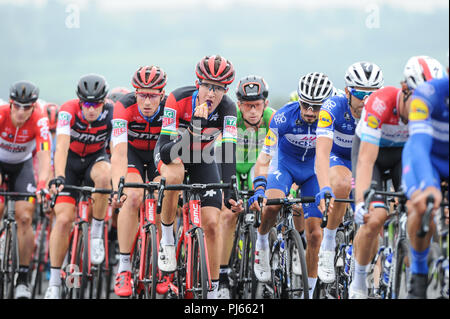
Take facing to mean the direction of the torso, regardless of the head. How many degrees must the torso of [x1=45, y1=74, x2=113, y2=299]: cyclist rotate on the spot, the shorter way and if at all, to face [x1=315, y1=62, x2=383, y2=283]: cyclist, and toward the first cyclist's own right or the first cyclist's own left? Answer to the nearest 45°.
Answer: approximately 45° to the first cyclist's own left

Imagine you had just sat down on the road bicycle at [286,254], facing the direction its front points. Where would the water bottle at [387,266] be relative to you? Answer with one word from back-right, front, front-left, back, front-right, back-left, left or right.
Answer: front-left

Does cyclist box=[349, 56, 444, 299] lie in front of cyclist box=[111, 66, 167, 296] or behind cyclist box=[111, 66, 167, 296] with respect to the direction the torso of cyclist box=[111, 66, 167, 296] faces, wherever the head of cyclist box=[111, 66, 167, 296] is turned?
in front

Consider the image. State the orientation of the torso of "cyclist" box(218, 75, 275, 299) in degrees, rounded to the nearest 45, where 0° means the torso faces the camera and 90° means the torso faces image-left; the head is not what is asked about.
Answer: approximately 0°

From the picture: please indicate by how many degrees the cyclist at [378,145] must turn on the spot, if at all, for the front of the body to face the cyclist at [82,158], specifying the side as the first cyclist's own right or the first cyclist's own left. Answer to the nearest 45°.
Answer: approximately 135° to the first cyclist's own right

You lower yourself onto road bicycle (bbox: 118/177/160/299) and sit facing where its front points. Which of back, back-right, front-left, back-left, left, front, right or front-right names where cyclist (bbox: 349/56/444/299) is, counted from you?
front-left

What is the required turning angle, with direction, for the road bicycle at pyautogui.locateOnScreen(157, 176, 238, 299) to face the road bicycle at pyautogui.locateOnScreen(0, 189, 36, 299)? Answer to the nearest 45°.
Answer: approximately 135° to its right

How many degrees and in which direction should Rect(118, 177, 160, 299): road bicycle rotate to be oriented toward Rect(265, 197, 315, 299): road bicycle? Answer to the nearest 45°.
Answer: approximately 90° to its left

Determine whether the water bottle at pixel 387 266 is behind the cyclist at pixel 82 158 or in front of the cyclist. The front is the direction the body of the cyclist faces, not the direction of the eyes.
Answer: in front

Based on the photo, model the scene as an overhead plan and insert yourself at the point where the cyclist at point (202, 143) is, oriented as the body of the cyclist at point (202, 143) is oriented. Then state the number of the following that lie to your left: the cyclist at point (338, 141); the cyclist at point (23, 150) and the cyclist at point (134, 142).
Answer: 1

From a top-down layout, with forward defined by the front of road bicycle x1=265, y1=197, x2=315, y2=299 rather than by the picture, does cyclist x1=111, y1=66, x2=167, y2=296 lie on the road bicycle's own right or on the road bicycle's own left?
on the road bicycle's own right
